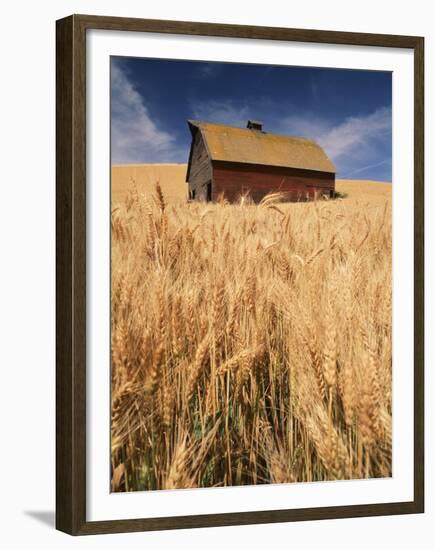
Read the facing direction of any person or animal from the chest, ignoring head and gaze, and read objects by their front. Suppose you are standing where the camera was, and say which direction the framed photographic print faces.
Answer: facing the viewer and to the right of the viewer
